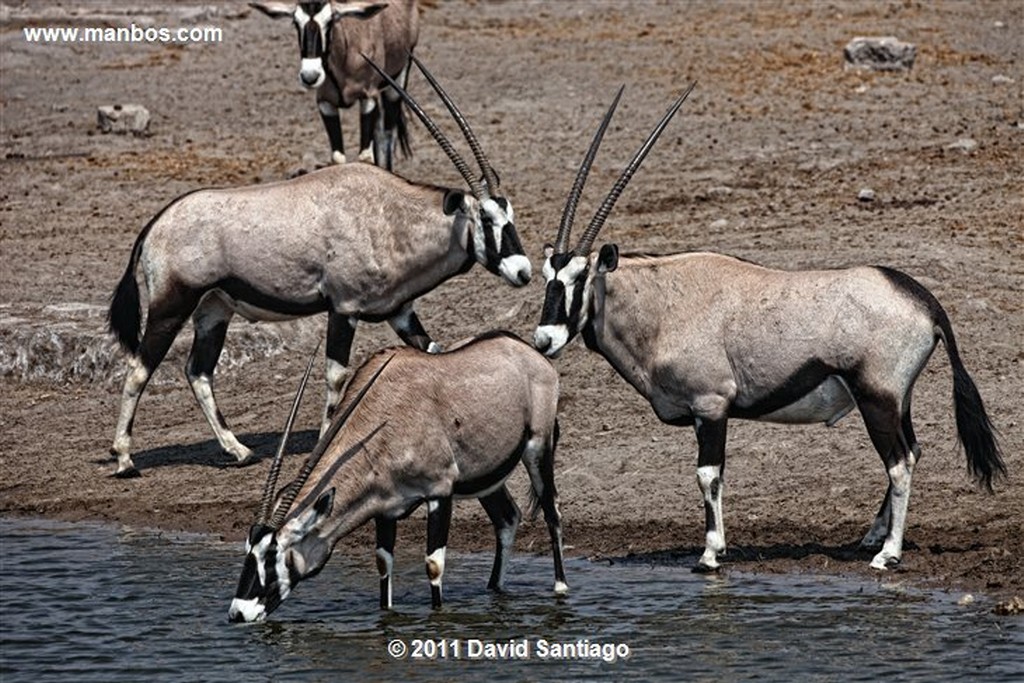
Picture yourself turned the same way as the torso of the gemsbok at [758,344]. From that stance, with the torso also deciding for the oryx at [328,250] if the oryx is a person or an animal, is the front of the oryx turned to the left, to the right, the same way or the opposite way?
the opposite way

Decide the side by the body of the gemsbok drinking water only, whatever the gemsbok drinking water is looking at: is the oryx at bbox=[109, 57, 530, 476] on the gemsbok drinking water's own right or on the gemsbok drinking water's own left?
on the gemsbok drinking water's own right

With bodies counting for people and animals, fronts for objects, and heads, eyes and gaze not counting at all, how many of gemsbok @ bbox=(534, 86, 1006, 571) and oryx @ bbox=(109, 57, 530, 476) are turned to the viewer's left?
1

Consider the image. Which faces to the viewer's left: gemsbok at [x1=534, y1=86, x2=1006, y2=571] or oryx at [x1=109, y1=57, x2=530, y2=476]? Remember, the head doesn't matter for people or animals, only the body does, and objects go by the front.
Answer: the gemsbok

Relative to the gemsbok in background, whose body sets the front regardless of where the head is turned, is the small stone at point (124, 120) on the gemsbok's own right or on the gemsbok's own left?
on the gemsbok's own right

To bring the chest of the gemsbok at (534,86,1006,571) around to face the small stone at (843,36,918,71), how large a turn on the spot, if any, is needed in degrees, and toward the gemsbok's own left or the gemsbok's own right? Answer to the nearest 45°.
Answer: approximately 90° to the gemsbok's own right

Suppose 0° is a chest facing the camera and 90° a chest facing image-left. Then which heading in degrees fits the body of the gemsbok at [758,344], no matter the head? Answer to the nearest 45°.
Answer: approximately 90°

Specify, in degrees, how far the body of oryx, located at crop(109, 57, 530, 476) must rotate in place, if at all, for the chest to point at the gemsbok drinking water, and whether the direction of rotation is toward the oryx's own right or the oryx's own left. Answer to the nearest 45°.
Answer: approximately 90° to the oryx's own right

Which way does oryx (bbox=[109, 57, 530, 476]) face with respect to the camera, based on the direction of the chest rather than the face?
to the viewer's right

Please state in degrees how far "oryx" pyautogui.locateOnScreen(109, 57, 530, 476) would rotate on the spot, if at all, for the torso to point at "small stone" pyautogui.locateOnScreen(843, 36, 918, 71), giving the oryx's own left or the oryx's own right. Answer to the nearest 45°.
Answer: approximately 45° to the oryx's own left

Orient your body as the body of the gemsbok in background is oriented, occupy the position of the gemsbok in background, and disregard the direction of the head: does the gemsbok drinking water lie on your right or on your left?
on your left

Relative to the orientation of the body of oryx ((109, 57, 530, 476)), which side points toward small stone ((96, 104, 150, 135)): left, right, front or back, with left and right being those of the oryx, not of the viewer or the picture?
left
